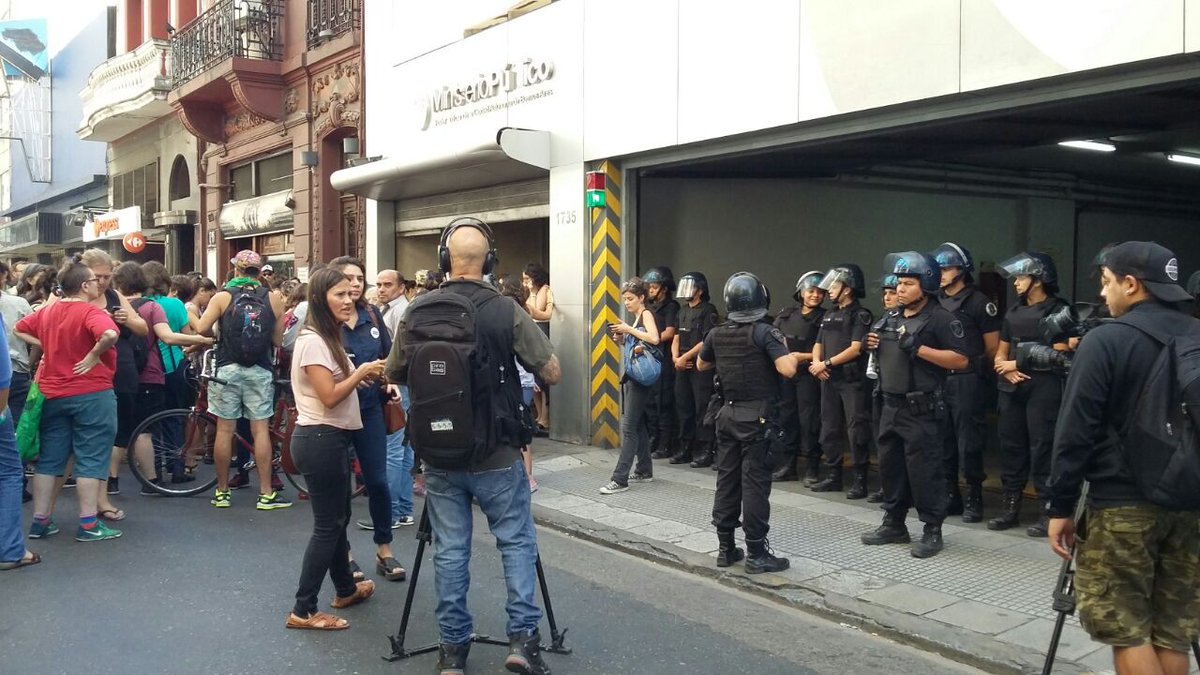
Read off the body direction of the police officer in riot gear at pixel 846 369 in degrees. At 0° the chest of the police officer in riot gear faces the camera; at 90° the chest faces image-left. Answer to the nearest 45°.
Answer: approximately 45°

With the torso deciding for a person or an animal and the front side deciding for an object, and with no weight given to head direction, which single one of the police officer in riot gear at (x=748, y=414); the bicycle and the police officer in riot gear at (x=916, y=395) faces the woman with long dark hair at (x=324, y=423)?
the police officer in riot gear at (x=916, y=395)

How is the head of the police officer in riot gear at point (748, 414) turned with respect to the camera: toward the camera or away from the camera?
away from the camera

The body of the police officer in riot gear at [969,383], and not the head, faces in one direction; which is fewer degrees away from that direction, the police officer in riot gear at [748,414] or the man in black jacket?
the police officer in riot gear

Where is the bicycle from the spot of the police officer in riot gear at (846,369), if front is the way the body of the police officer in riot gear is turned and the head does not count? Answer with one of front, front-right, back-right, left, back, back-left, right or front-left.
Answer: front-right

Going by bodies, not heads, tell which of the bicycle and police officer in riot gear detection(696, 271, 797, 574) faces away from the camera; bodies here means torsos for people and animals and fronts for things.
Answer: the police officer in riot gear

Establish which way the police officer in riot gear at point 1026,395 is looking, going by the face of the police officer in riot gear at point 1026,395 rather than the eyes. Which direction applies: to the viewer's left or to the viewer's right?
to the viewer's left

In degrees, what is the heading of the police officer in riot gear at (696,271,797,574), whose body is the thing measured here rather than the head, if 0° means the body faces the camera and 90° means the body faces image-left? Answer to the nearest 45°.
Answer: approximately 180°

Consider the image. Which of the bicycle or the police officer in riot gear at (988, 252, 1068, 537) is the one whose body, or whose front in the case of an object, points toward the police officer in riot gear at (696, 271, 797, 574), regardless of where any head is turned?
the police officer in riot gear at (988, 252, 1068, 537)

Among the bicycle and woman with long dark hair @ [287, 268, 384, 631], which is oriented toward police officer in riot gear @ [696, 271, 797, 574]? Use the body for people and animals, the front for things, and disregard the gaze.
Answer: the woman with long dark hair

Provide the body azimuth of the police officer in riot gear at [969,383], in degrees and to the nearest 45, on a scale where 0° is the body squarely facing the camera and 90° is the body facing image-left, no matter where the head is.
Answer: approximately 45°
